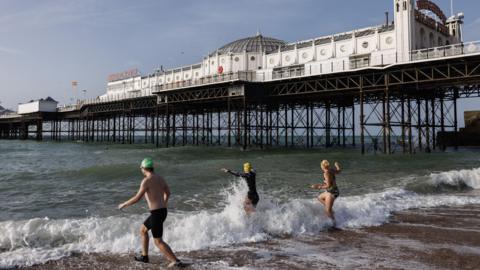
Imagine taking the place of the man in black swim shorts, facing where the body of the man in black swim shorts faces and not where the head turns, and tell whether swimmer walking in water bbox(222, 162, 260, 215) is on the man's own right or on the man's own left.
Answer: on the man's own right

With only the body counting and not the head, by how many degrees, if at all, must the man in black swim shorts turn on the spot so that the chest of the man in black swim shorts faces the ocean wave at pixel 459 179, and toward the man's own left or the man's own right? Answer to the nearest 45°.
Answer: approximately 90° to the man's own right

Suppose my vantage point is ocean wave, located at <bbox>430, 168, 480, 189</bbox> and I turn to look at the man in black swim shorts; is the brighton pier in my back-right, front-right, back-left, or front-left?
back-right

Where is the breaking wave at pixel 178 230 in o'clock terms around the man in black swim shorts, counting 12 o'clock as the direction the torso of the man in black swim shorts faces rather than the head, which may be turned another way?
The breaking wave is roughly at 2 o'clock from the man in black swim shorts.

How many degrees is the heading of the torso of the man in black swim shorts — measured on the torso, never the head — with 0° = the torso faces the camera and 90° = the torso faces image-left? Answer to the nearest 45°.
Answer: approximately 135°
